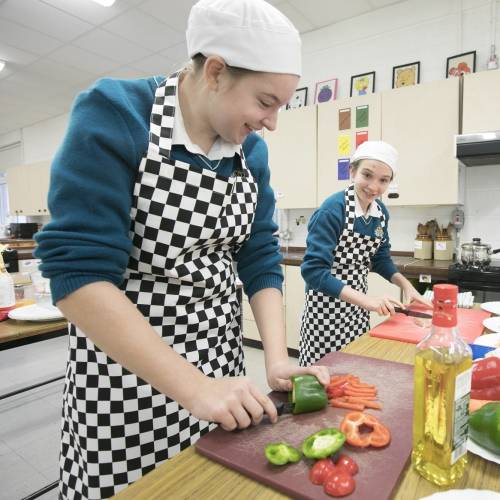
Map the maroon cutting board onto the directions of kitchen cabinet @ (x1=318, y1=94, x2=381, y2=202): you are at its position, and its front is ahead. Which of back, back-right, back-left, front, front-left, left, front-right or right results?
front-left

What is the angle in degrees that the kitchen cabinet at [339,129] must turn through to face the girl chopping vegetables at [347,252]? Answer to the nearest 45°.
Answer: approximately 45° to its left

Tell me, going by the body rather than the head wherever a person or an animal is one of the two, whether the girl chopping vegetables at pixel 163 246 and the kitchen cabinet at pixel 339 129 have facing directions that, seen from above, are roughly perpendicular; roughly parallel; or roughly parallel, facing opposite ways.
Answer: roughly perpendicular

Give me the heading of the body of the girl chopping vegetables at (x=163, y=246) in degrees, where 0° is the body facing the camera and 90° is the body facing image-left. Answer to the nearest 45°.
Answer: approximately 315°

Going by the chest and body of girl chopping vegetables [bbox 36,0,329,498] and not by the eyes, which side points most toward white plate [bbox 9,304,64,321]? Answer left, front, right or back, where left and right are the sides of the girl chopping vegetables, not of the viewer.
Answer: back

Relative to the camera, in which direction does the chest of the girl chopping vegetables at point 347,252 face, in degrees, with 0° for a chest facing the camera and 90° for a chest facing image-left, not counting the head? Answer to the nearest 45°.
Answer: approximately 315°

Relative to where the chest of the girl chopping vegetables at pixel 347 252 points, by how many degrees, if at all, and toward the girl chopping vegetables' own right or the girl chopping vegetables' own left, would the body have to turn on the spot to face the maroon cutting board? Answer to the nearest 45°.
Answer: approximately 45° to the girl chopping vegetables' own right

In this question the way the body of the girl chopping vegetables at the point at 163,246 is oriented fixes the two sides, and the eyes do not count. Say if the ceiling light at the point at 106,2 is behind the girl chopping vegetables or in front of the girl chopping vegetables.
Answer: behind
